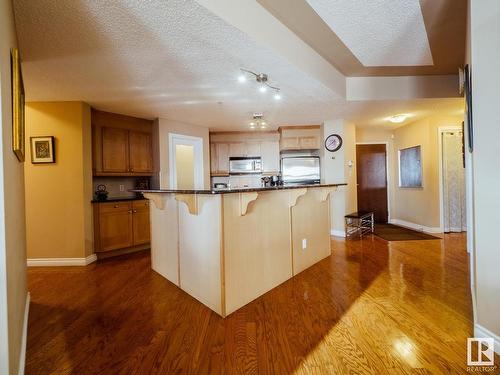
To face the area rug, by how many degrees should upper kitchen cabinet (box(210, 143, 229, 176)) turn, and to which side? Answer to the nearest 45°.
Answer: approximately 90° to its left

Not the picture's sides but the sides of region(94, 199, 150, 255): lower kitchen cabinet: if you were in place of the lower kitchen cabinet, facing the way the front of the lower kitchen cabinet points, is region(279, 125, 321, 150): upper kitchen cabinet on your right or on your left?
on your left

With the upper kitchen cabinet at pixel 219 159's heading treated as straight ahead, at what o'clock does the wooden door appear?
The wooden door is roughly at 9 o'clock from the upper kitchen cabinet.

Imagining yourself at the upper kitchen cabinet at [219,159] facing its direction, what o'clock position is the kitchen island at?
The kitchen island is roughly at 12 o'clock from the upper kitchen cabinet.

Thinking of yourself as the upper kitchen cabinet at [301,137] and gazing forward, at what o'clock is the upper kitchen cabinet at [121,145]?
the upper kitchen cabinet at [121,145] is roughly at 2 o'clock from the upper kitchen cabinet at [301,137].

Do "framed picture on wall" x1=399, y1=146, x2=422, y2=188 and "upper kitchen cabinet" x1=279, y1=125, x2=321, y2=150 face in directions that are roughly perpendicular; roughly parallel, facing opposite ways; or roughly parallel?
roughly perpendicular

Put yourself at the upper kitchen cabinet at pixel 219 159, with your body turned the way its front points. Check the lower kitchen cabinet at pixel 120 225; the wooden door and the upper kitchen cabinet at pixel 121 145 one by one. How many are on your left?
1

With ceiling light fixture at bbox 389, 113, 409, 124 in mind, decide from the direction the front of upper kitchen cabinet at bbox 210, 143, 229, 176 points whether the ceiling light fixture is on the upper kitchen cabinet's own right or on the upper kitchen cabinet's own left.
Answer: on the upper kitchen cabinet's own left

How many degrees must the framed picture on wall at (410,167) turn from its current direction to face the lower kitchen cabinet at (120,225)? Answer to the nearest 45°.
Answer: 0° — it already faces it

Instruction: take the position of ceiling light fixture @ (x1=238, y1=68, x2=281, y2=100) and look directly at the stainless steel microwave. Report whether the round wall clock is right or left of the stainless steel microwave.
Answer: right

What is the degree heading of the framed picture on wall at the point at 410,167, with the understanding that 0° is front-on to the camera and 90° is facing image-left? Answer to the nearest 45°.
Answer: approximately 45°

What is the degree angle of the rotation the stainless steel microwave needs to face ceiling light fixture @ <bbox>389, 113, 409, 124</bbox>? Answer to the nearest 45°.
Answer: approximately 90° to its left

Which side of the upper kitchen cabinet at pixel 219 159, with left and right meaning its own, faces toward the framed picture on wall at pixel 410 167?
left

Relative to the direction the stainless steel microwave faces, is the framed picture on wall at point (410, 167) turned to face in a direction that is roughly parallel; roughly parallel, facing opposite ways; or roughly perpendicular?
roughly perpendicular
